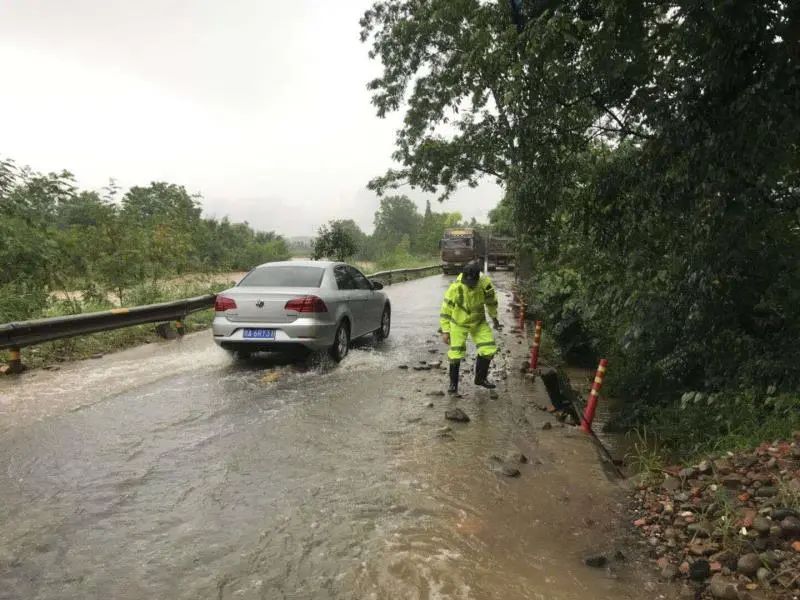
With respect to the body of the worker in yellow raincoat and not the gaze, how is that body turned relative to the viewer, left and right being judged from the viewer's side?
facing the viewer

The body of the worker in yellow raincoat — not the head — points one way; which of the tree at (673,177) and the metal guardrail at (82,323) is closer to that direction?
the tree

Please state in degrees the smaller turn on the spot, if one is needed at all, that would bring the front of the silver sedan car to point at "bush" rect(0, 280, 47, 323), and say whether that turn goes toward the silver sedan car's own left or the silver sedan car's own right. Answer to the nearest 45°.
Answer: approximately 90° to the silver sedan car's own left

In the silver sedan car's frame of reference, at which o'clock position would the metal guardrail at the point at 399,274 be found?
The metal guardrail is roughly at 11 o'clock from the silver sedan car.

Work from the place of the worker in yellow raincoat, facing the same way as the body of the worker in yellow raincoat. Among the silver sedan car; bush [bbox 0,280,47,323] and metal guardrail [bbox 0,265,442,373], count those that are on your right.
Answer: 3

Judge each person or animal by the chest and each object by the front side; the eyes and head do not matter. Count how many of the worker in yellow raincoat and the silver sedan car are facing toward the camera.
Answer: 1

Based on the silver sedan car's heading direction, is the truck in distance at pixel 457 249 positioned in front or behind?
in front

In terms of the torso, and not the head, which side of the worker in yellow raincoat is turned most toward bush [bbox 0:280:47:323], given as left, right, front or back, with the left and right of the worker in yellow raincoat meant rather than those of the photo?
right

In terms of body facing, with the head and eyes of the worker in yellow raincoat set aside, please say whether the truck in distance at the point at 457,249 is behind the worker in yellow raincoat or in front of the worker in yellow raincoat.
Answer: behind

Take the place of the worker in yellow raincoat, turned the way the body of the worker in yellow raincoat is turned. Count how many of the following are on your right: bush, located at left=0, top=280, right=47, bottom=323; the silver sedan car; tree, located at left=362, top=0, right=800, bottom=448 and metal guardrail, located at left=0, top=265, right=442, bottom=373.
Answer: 3

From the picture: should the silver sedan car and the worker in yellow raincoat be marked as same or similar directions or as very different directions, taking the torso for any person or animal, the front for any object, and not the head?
very different directions

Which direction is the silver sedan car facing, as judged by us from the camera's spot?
facing away from the viewer and to the right of the viewer

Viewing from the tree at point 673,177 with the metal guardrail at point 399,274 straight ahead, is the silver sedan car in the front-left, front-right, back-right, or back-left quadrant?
front-left

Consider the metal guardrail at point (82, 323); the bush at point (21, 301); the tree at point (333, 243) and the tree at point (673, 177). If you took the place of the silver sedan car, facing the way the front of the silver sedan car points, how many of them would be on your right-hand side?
1

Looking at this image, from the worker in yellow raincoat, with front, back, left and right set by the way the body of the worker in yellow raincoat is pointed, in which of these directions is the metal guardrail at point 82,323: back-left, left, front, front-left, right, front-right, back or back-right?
right

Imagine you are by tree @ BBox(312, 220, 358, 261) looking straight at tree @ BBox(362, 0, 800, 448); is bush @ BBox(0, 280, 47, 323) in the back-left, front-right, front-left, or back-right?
front-right

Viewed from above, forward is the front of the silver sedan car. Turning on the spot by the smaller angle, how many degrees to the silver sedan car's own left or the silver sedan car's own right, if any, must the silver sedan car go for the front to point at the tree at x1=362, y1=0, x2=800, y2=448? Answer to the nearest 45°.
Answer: approximately 90° to the silver sedan car's own right
